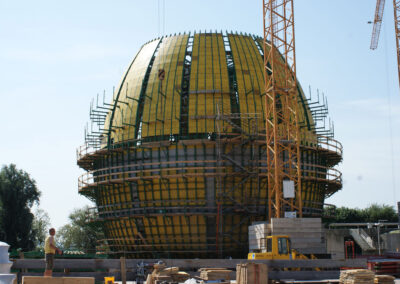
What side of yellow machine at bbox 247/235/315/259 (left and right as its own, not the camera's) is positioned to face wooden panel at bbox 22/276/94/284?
right
